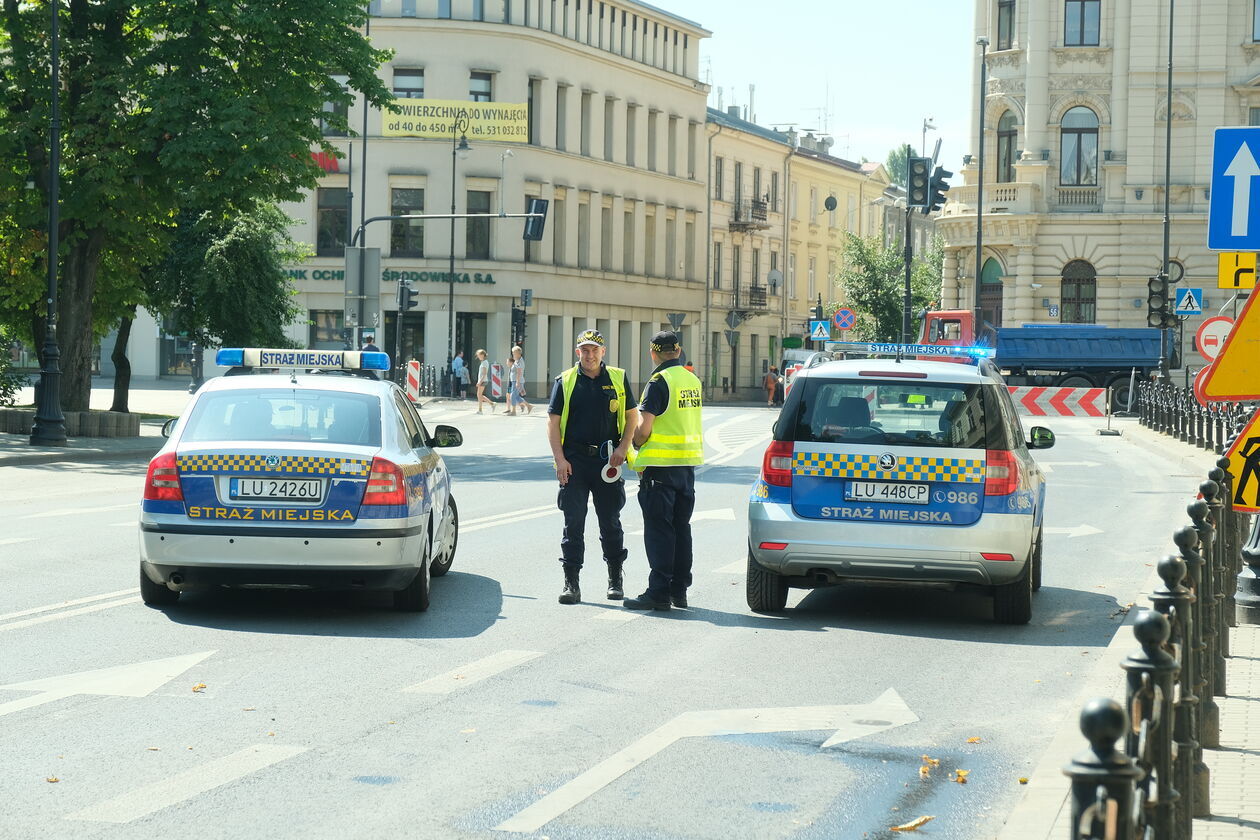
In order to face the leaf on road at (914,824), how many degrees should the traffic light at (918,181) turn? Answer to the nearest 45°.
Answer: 0° — it already faces it

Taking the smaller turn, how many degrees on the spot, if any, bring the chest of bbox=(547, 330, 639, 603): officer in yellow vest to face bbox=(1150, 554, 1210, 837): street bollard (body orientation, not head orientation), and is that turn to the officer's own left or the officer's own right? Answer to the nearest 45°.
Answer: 0° — they already face it

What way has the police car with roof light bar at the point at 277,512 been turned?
away from the camera

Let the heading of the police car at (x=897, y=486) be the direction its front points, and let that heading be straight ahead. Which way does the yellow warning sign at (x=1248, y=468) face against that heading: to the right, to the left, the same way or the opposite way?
the opposite way

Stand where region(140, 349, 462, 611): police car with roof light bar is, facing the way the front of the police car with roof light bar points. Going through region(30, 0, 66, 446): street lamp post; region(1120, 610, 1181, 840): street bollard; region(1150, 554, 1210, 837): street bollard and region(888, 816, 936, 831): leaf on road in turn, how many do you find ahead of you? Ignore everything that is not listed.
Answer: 1

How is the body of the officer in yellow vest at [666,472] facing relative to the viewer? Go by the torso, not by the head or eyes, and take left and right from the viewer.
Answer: facing away from the viewer and to the left of the viewer

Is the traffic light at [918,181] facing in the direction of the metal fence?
yes

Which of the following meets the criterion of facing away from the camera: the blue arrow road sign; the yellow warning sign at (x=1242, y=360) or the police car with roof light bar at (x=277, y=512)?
the police car with roof light bar

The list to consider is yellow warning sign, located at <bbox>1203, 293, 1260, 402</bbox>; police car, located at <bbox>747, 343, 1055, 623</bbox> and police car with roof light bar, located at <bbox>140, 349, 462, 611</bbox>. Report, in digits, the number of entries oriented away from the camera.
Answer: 2

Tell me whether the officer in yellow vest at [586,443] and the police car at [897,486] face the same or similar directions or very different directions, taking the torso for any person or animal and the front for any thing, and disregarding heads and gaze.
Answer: very different directions

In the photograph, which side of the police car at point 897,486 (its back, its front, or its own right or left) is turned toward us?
back
